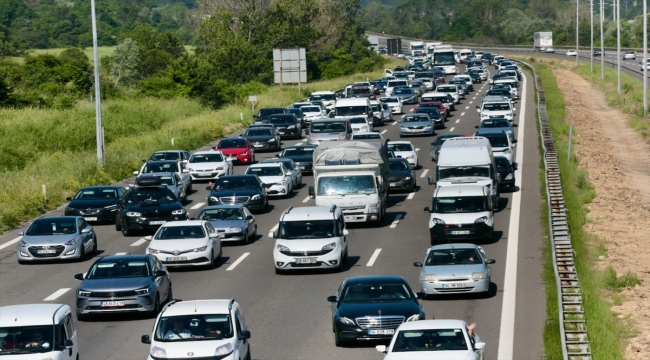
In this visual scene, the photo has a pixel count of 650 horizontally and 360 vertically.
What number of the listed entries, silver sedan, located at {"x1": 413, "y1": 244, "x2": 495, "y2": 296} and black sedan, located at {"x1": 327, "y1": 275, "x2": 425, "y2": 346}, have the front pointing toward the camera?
2

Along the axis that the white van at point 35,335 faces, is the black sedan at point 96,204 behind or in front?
behind

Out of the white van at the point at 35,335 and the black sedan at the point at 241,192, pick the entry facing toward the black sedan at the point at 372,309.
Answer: the black sedan at the point at 241,192

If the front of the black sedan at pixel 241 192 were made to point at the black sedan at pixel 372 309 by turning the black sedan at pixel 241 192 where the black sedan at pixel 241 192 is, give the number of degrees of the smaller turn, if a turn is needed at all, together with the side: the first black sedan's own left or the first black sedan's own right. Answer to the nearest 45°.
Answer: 0° — it already faces it

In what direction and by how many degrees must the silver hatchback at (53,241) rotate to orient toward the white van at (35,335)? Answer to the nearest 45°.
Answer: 0° — it already faces it

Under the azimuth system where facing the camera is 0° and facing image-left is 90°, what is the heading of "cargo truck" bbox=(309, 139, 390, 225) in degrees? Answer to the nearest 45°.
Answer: approximately 0°

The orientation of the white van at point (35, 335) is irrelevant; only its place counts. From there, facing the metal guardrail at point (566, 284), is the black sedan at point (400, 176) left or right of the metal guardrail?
left

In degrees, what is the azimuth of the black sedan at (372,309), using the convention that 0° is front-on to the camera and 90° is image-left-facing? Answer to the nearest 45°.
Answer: approximately 0°
